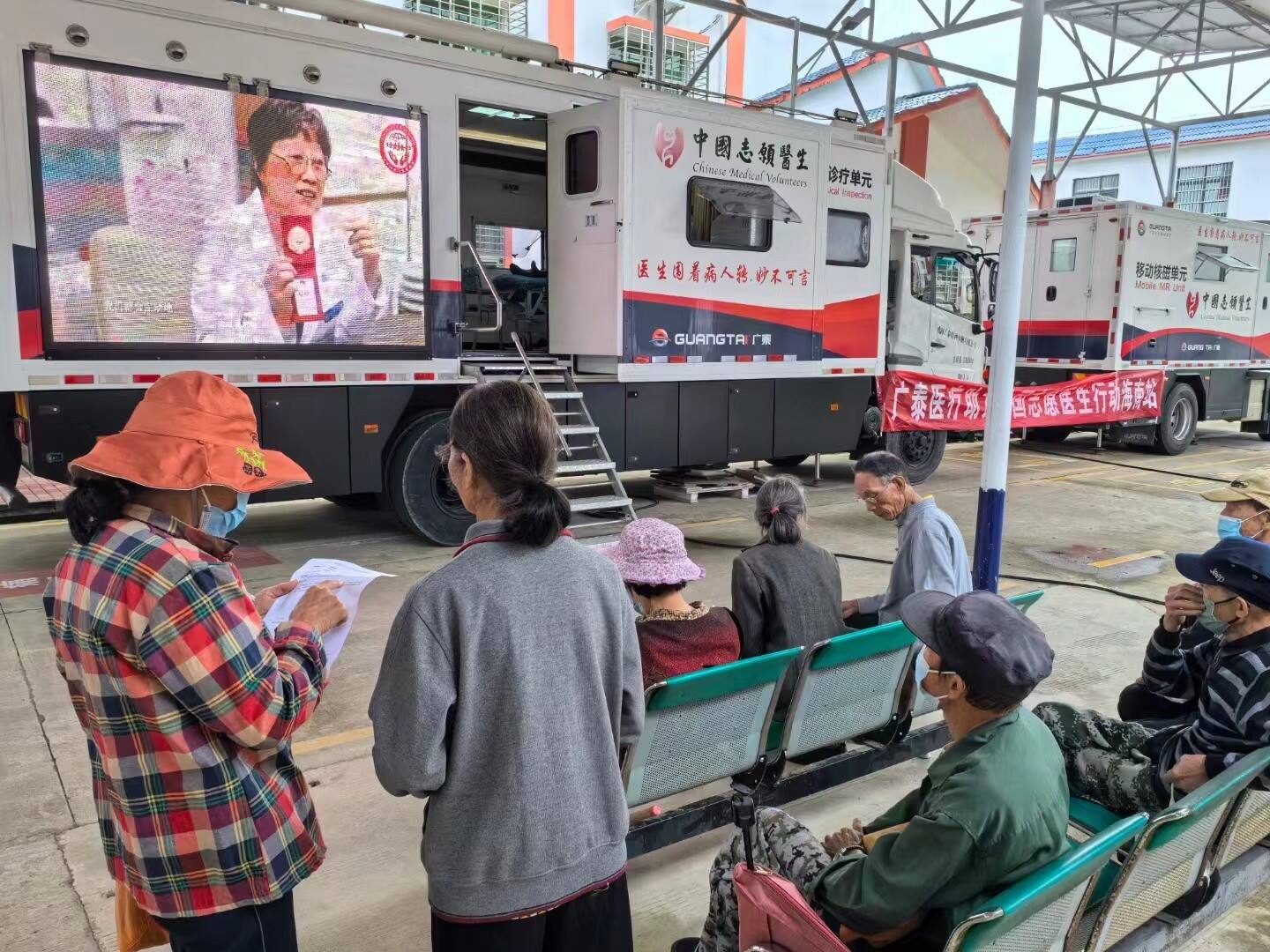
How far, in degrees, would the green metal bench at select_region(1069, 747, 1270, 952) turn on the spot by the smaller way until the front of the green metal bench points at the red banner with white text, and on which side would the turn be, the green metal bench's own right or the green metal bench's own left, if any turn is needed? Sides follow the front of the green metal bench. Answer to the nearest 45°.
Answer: approximately 45° to the green metal bench's own right

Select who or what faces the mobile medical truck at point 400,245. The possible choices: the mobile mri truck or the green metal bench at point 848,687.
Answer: the green metal bench

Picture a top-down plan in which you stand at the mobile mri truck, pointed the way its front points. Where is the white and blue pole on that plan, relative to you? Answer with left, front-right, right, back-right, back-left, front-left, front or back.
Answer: back-right

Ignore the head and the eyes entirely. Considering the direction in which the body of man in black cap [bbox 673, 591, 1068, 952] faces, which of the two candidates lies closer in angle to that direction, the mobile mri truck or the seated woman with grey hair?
the seated woman with grey hair

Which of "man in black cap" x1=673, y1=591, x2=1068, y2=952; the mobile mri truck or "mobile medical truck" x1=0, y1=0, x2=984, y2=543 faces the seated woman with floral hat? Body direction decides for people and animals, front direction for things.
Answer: the man in black cap

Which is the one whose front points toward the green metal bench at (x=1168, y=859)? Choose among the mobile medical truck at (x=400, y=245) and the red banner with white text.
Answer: the red banner with white text

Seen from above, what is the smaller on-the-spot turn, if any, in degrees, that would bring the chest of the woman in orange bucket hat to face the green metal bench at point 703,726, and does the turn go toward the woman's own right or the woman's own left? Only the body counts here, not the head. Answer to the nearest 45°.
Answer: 0° — they already face it

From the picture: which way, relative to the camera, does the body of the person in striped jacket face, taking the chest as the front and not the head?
to the viewer's left

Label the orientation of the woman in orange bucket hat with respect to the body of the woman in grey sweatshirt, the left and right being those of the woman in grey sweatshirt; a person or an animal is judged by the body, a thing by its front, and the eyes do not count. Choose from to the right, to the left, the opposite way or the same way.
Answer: to the right

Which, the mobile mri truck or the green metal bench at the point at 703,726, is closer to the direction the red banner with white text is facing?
the green metal bench

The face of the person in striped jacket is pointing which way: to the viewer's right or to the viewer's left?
to the viewer's left

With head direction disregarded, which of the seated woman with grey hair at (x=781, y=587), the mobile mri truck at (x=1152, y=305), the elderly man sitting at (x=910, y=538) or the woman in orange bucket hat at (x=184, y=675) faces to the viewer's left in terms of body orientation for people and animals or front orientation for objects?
the elderly man sitting
